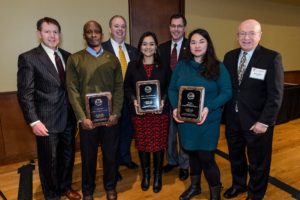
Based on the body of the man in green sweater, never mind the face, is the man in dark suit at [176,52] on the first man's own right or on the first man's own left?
on the first man's own left

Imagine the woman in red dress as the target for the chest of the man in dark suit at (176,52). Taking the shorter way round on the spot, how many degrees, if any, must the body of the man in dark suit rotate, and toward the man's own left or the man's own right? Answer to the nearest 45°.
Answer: approximately 45° to the man's own right

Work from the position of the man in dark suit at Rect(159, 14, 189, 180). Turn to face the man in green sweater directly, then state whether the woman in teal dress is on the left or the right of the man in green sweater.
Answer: left

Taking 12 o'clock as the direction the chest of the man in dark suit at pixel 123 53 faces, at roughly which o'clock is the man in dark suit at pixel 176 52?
the man in dark suit at pixel 176 52 is roughly at 9 o'clock from the man in dark suit at pixel 123 53.

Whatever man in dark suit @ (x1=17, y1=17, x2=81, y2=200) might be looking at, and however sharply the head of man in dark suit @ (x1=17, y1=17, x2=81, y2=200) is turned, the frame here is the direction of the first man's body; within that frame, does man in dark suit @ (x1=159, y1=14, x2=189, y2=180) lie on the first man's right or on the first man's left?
on the first man's left

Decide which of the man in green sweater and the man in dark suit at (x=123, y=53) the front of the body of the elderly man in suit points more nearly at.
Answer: the man in green sweater

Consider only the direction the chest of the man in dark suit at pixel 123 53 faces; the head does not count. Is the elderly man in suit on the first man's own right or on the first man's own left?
on the first man's own left

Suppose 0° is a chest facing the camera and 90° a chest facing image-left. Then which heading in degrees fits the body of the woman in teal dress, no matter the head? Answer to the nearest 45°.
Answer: approximately 45°

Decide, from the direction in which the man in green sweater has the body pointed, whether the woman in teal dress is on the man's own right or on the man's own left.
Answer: on the man's own left
